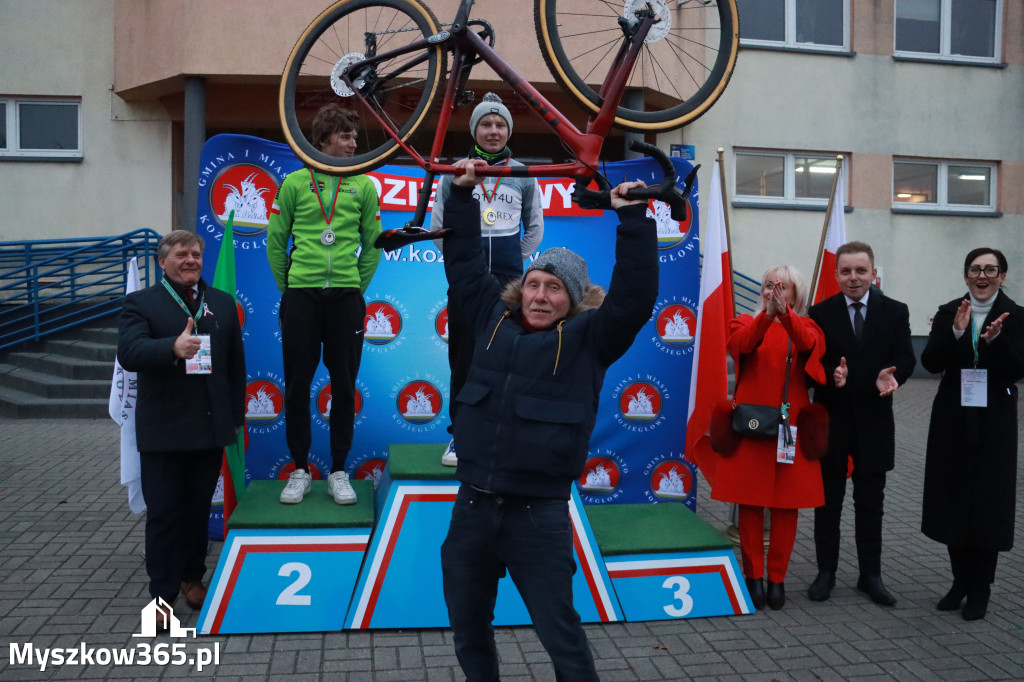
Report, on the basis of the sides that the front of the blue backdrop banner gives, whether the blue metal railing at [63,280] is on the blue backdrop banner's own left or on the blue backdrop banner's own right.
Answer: on the blue backdrop banner's own right

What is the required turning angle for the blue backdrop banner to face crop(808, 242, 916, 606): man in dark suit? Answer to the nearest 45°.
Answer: approximately 45° to its left

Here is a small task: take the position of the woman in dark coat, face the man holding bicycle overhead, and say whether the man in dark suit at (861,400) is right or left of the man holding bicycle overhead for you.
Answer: right

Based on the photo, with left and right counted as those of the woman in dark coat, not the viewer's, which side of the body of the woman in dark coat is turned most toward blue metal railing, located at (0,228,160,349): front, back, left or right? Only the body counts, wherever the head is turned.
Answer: right

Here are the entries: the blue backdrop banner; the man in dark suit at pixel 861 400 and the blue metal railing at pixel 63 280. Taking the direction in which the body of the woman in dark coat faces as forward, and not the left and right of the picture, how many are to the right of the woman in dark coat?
3

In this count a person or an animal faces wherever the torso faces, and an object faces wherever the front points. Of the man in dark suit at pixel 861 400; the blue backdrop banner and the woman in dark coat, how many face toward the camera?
3

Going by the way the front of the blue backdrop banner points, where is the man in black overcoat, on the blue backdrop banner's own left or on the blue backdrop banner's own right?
on the blue backdrop banner's own right

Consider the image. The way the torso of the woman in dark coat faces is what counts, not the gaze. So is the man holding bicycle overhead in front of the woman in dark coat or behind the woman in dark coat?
in front

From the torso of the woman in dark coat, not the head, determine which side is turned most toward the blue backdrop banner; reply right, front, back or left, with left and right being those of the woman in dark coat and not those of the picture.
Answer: right

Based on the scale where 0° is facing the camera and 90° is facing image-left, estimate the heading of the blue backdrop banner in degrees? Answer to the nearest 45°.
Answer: approximately 0°

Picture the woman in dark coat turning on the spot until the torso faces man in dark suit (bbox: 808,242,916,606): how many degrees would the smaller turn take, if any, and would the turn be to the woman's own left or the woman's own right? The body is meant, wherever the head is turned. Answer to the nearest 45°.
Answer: approximately 90° to the woman's own right

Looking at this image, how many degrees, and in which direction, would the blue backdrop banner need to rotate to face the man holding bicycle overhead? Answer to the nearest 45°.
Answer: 0° — it already faces them
